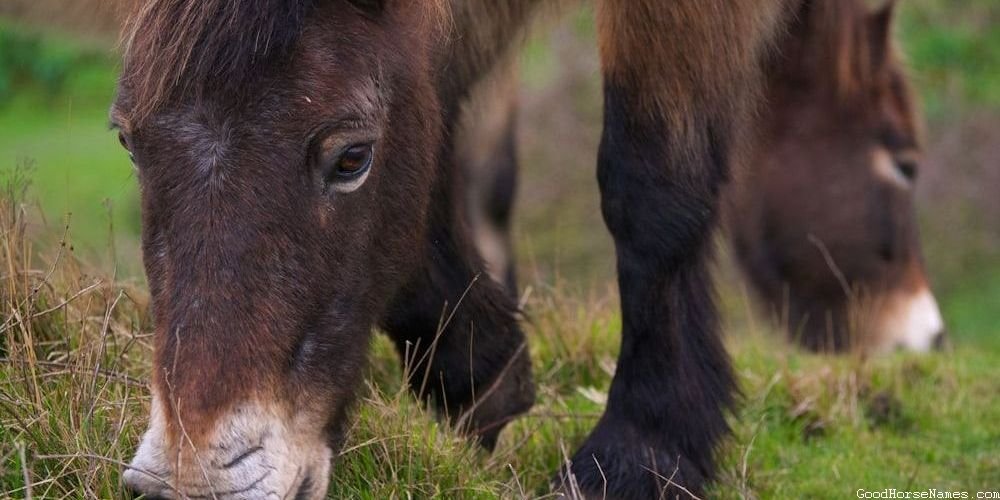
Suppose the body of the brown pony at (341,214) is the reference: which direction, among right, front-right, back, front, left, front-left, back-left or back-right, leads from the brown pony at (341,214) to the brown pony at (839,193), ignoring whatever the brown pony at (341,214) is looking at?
back

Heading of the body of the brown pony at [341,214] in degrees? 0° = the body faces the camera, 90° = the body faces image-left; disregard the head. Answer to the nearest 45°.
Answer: approximately 45°
